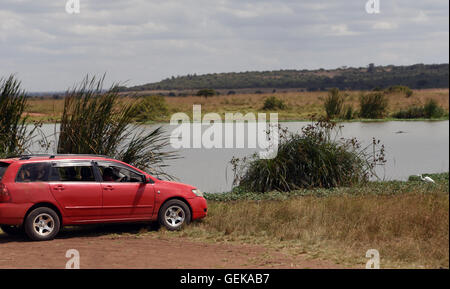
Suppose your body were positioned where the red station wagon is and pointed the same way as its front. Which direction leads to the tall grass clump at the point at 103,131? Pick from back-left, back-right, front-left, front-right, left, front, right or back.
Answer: left

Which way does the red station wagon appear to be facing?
to the viewer's right

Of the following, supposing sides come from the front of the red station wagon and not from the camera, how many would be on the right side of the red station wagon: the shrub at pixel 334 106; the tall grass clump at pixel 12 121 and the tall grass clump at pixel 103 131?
0

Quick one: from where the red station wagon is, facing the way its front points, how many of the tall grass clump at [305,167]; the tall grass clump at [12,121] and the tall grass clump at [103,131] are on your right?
0

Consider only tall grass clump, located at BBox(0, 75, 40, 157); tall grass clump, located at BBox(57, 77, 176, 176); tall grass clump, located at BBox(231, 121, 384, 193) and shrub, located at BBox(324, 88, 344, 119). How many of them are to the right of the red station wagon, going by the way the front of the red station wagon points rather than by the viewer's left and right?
0

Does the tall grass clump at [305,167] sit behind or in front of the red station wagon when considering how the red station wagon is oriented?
in front

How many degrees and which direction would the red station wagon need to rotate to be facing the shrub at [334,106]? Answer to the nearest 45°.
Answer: approximately 45° to its left

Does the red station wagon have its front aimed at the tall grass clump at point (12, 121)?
no

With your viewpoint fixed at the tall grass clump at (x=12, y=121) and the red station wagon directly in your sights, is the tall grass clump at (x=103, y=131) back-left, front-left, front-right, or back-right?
front-left

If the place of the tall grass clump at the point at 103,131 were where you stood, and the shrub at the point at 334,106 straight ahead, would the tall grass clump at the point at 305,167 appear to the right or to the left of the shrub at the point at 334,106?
right

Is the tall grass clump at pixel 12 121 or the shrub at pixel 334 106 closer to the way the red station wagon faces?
the shrub
